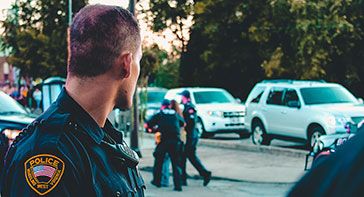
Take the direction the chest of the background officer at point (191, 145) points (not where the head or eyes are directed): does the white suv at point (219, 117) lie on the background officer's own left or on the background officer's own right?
on the background officer's own right

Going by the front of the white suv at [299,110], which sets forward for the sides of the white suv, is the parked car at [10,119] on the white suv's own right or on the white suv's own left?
on the white suv's own right

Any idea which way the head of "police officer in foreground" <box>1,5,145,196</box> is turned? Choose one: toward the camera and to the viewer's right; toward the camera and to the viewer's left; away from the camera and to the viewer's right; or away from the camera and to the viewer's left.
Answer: away from the camera and to the viewer's right
